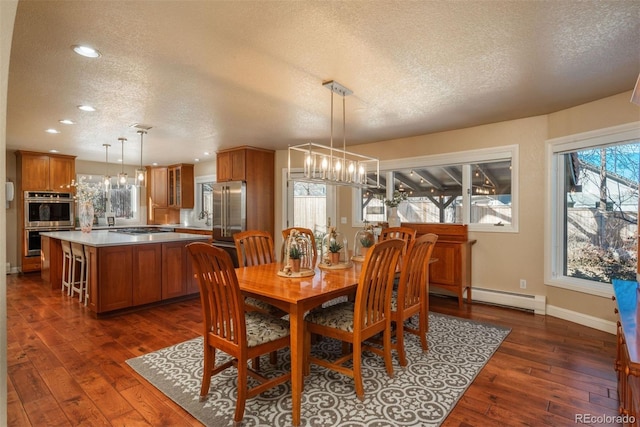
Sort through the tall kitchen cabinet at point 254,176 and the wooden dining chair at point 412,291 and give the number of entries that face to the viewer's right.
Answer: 0

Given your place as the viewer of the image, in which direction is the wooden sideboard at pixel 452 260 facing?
facing the viewer and to the left of the viewer

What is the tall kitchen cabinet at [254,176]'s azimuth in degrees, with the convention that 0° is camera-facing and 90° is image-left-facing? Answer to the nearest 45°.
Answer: approximately 45°

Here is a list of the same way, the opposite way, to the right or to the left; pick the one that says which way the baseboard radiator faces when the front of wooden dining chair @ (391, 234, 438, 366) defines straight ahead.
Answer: to the left

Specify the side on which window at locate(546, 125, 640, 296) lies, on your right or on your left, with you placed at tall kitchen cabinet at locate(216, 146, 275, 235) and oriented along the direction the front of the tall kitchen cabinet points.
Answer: on your left

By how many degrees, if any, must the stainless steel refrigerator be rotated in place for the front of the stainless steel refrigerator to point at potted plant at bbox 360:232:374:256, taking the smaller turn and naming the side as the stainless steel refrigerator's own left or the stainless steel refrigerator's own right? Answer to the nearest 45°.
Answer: approximately 90° to the stainless steel refrigerator's own left

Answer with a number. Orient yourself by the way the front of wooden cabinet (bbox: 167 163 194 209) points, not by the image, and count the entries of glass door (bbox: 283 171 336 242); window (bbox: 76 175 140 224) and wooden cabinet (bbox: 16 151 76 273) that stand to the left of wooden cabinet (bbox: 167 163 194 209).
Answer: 1

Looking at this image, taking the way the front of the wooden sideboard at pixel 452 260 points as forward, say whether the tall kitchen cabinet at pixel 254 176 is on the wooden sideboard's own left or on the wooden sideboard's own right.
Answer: on the wooden sideboard's own right

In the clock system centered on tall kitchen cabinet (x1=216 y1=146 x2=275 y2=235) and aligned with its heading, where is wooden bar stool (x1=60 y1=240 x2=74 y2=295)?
The wooden bar stool is roughly at 1 o'clock from the tall kitchen cabinet.

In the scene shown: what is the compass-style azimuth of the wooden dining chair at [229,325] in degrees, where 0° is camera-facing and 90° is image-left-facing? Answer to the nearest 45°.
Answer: approximately 225°

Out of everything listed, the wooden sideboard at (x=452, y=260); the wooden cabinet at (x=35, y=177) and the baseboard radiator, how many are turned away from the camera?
0

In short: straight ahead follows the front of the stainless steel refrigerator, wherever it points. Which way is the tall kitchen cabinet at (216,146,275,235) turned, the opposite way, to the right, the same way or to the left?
the same way

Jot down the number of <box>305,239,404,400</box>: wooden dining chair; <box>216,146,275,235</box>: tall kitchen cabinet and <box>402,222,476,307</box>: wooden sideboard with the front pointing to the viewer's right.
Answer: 0

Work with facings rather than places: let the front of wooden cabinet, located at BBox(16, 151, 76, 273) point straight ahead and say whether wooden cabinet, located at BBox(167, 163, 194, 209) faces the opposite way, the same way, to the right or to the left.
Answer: to the right

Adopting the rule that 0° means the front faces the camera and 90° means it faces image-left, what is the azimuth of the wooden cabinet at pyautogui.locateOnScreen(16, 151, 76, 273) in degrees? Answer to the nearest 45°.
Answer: approximately 315°

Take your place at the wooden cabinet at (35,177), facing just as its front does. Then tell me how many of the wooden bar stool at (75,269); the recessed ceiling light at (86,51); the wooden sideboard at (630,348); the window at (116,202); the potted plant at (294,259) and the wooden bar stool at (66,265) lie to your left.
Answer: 1

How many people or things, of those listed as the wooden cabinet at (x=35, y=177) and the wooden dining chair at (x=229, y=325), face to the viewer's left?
0

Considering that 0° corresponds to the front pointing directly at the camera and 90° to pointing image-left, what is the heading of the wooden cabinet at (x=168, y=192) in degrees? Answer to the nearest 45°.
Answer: approximately 45°

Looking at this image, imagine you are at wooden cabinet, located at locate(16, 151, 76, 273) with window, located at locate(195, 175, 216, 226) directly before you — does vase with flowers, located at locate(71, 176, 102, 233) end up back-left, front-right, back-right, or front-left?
front-right

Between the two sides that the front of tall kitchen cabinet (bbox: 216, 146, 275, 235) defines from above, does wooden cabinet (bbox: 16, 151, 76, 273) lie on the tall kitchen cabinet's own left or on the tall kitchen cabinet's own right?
on the tall kitchen cabinet's own right

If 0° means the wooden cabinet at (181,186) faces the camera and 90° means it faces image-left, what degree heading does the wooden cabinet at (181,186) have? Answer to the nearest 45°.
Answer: approximately 45°

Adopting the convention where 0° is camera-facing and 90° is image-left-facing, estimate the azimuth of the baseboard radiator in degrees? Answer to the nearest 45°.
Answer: approximately 45°
